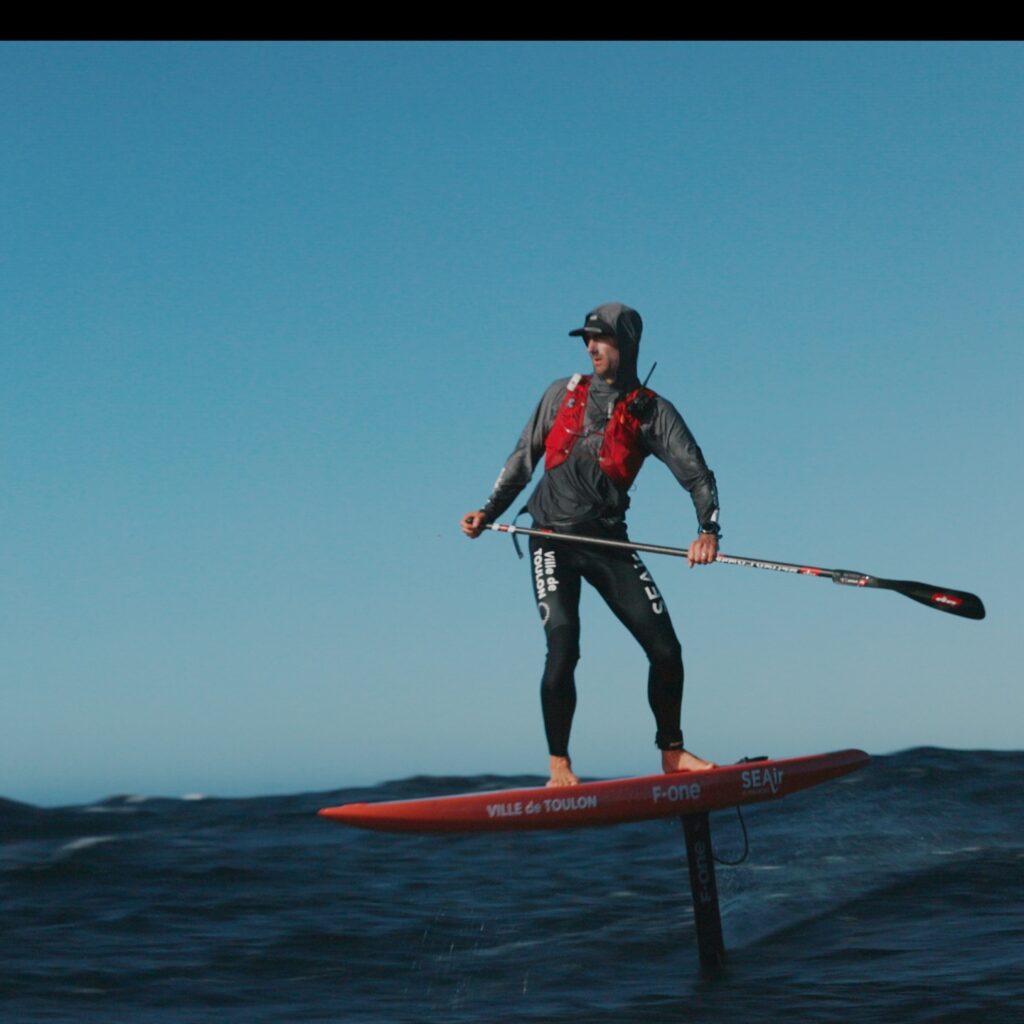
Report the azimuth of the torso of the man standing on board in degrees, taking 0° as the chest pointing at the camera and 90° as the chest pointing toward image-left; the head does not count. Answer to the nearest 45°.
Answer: approximately 0°
